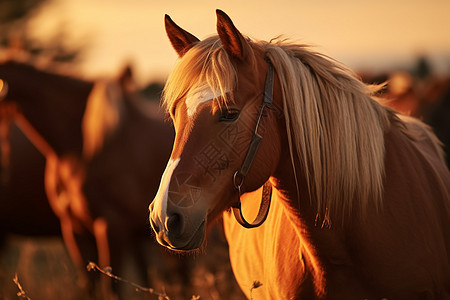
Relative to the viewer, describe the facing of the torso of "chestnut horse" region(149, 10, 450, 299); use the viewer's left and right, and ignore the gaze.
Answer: facing the viewer and to the left of the viewer

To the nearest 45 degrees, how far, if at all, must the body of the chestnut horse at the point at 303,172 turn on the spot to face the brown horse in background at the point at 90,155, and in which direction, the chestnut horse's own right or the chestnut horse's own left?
approximately 90° to the chestnut horse's own right

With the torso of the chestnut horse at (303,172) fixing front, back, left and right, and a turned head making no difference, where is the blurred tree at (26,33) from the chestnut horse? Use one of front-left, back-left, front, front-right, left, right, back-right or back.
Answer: right
